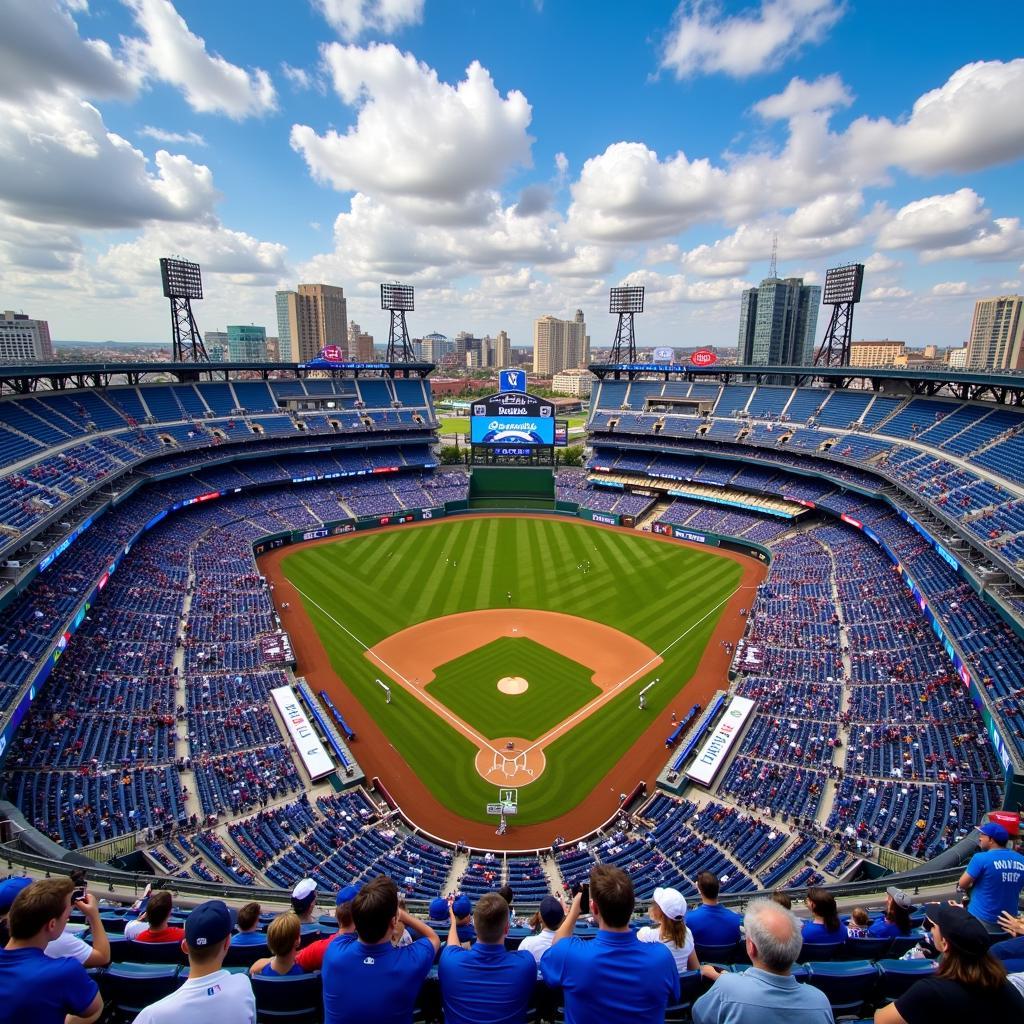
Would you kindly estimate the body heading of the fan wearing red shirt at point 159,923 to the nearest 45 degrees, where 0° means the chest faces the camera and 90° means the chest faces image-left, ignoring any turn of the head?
approximately 180°

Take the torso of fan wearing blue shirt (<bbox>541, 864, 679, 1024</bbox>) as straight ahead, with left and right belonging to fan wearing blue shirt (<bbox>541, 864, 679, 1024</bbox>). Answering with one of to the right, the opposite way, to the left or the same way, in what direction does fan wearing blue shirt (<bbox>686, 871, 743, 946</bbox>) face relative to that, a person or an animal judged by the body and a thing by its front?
the same way

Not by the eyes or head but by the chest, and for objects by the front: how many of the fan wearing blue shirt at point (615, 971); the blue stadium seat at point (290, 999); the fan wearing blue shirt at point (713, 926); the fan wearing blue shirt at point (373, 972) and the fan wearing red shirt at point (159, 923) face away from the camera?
5

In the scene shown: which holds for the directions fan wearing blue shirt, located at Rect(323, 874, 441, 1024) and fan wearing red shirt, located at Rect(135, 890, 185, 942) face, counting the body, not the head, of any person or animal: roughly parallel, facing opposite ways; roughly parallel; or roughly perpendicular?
roughly parallel

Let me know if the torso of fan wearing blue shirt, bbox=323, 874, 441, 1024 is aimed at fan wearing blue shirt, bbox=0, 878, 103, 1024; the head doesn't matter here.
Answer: no

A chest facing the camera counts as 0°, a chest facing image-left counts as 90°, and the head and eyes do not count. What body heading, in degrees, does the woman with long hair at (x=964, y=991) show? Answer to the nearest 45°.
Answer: approximately 135°

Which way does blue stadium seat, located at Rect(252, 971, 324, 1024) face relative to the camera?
away from the camera

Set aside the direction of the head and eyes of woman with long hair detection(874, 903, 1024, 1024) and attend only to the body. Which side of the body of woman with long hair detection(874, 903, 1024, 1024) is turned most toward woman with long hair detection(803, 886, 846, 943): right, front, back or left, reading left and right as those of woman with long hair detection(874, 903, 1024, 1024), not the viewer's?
front

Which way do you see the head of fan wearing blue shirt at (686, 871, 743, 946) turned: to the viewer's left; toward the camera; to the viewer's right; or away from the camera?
away from the camera

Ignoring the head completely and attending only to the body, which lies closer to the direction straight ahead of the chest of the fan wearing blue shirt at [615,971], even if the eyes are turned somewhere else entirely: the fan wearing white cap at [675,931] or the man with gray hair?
the fan wearing white cap

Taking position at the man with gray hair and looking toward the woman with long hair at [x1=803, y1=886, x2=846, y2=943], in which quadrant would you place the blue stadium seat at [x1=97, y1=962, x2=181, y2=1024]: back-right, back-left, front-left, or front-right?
back-left

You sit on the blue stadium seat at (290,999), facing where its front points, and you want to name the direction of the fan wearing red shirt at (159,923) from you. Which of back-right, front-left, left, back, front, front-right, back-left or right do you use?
front-left

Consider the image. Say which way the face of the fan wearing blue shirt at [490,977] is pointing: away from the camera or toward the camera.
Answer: away from the camera

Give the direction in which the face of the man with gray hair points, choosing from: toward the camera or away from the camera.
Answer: away from the camera
